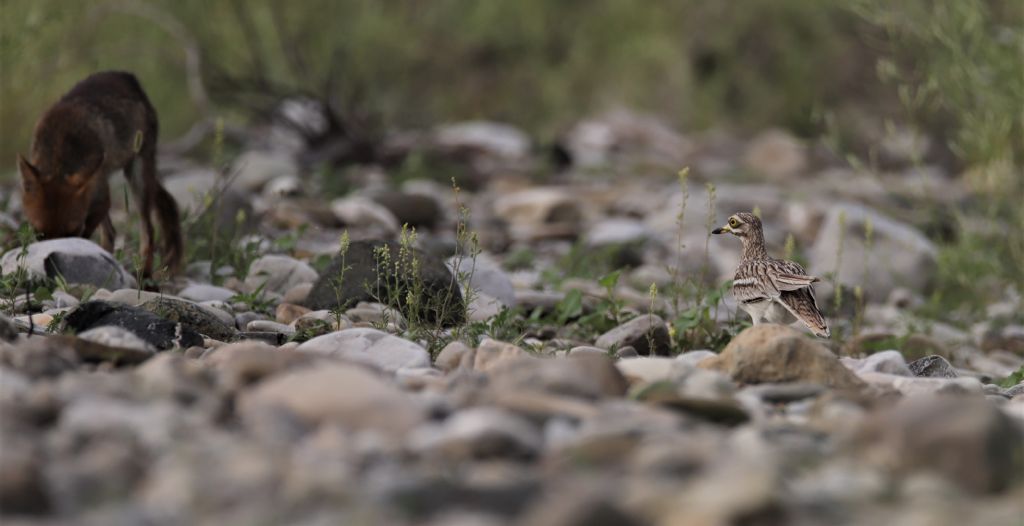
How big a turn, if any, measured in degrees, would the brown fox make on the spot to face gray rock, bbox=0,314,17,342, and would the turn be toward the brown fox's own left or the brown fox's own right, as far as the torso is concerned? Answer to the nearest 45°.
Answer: approximately 45° to the brown fox's own left

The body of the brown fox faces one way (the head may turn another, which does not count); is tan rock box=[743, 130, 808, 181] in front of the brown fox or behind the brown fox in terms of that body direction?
behind

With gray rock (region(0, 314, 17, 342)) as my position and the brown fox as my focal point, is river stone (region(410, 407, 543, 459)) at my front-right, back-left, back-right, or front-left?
back-right

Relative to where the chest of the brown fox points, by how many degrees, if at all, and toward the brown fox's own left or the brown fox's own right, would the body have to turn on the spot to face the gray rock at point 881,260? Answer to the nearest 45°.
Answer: approximately 135° to the brown fox's own left

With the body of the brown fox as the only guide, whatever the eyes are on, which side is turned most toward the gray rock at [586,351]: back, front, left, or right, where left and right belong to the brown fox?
left

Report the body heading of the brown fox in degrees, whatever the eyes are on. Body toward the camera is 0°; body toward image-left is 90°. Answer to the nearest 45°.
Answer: approximately 45°

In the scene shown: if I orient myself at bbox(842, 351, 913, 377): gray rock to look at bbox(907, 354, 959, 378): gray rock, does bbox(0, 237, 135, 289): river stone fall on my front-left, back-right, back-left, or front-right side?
back-left

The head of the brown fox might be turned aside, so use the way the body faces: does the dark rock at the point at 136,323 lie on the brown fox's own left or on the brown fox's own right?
on the brown fox's own left

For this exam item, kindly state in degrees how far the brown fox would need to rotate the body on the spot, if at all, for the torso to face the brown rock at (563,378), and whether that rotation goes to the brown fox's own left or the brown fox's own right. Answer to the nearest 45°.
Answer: approximately 45° to the brown fox's own left
